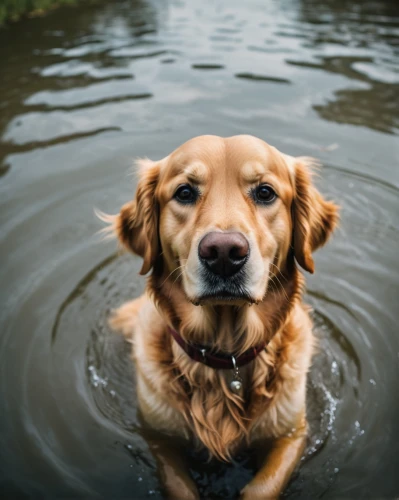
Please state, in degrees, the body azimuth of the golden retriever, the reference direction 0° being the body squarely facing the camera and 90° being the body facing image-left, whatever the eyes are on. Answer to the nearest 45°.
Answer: approximately 0°
